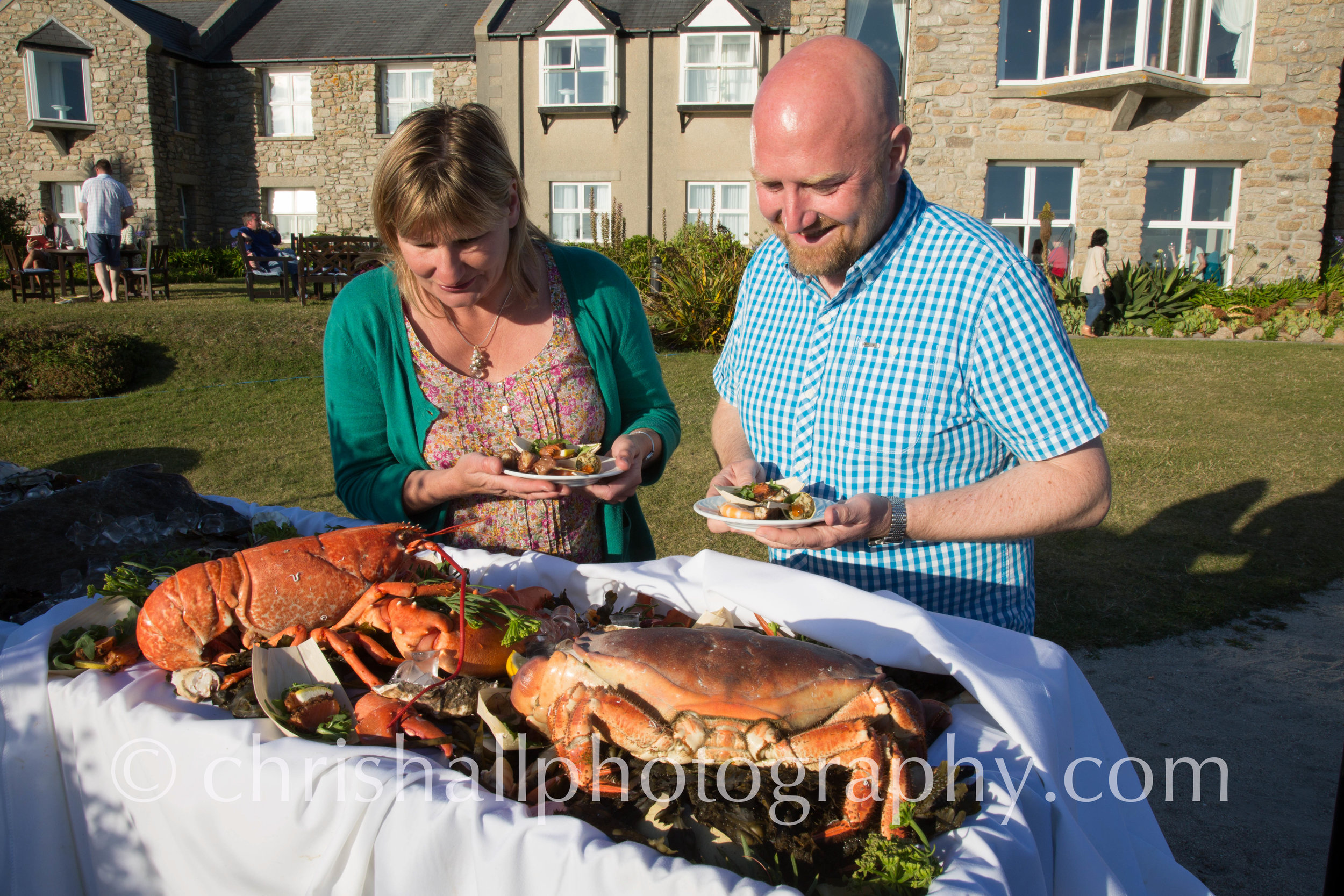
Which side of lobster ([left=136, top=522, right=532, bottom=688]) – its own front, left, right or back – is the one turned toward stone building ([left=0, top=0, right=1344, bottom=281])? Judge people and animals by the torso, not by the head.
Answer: left

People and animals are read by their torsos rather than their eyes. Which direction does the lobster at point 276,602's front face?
to the viewer's right

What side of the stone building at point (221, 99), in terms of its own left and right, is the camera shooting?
front

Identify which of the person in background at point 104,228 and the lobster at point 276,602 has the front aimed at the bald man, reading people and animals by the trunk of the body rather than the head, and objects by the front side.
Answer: the lobster

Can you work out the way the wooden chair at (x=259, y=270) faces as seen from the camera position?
facing to the right of the viewer

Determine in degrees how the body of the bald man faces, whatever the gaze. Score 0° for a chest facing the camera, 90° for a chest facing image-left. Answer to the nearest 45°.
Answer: approximately 45°

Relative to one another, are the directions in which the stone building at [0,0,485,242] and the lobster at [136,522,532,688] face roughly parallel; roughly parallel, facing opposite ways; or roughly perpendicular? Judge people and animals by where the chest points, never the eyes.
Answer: roughly perpendicular

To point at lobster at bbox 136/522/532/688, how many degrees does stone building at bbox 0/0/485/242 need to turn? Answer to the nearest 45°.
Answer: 0° — it already faces it

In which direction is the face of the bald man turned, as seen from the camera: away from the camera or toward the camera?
toward the camera

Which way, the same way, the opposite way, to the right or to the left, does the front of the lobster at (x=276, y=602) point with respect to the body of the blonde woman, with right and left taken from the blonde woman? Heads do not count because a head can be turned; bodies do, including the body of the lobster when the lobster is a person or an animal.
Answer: to the left
